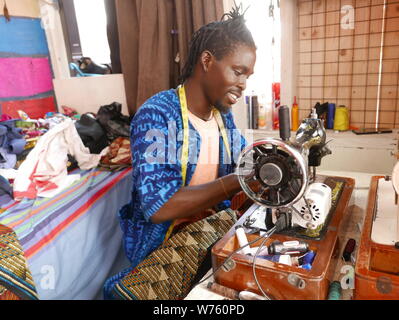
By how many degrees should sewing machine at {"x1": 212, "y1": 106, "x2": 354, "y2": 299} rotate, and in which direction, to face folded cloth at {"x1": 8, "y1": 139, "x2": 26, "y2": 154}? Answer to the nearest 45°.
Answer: approximately 45° to its right

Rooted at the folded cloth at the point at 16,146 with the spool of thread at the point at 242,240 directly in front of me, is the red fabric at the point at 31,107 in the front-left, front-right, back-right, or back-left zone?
back-left

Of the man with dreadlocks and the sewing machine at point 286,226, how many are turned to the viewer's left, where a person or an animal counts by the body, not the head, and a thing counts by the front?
1

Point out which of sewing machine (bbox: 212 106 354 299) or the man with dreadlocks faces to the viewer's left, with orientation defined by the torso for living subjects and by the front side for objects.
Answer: the sewing machine

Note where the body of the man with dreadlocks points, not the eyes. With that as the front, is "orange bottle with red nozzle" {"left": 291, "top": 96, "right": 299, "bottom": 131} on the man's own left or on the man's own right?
on the man's own left

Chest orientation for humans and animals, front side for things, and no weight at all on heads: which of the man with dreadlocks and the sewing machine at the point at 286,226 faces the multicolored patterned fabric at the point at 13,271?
the sewing machine

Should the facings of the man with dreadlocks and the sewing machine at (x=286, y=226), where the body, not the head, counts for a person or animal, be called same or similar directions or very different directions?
very different directions

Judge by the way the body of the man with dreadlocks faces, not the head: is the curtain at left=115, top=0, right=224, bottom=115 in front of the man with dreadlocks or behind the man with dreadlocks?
behind

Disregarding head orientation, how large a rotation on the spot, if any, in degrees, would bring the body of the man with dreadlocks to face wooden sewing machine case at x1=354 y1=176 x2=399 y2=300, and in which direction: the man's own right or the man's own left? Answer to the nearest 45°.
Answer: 0° — they already face it

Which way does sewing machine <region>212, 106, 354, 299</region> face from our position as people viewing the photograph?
facing to the left of the viewer
